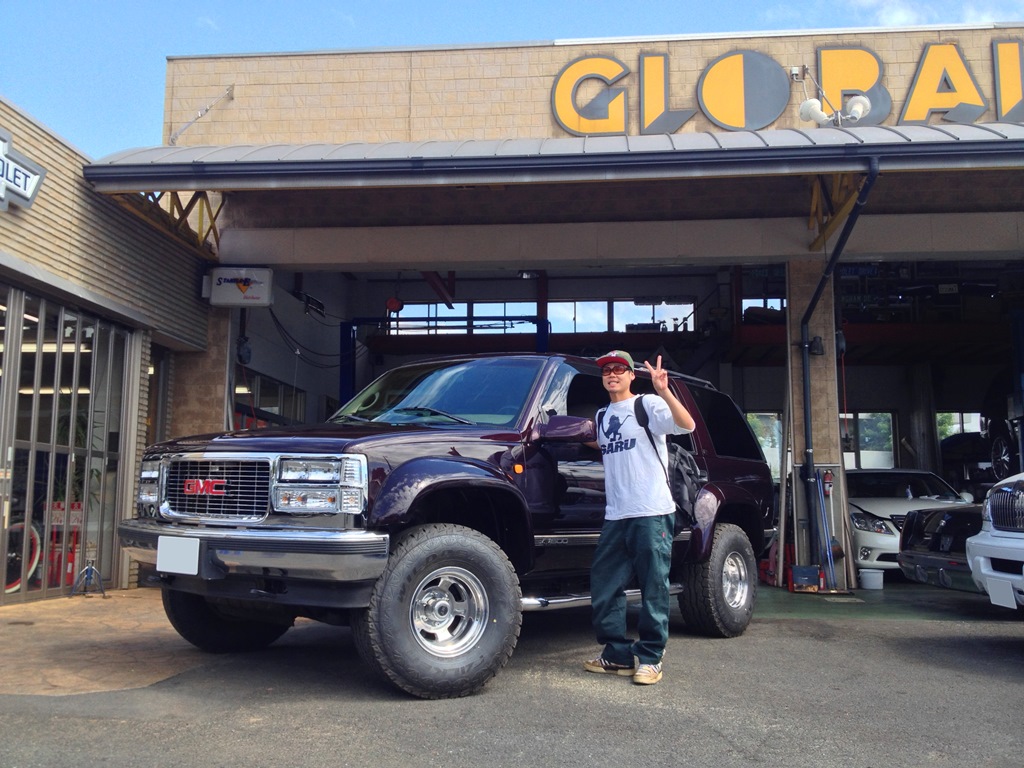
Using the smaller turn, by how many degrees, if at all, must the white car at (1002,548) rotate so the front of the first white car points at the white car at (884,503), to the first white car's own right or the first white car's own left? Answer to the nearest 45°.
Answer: approximately 135° to the first white car's own right

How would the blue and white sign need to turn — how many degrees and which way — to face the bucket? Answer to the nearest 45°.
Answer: approximately 45° to its left

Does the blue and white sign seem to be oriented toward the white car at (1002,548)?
yes

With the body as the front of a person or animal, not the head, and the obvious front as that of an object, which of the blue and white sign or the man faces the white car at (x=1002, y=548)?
the blue and white sign

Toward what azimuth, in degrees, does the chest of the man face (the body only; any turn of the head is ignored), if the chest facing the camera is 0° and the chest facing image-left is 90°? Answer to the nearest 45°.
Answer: approximately 45°

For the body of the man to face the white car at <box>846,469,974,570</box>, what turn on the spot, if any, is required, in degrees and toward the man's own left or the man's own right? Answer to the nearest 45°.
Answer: approximately 180°

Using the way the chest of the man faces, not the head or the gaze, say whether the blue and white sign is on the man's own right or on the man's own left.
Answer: on the man's own right

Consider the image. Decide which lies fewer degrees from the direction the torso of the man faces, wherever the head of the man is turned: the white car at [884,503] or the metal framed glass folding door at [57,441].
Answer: the metal framed glass folding door

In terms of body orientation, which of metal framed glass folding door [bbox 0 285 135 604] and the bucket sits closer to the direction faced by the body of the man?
the metal framed glass folding door
